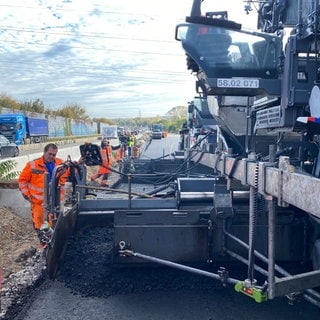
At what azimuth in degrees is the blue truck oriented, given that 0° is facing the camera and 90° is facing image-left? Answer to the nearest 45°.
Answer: approximately 45°

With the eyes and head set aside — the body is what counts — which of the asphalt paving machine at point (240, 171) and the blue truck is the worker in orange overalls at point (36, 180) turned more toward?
the asphalt paving machine

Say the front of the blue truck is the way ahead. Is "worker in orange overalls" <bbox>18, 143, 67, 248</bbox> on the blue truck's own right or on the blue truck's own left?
on the blue truck's own left

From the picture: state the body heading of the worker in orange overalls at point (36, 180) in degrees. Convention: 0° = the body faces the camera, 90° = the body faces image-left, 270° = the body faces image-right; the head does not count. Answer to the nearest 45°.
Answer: approximately 315°

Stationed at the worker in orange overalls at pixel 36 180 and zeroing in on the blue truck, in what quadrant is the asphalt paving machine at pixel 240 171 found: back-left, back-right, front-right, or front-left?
back-right
